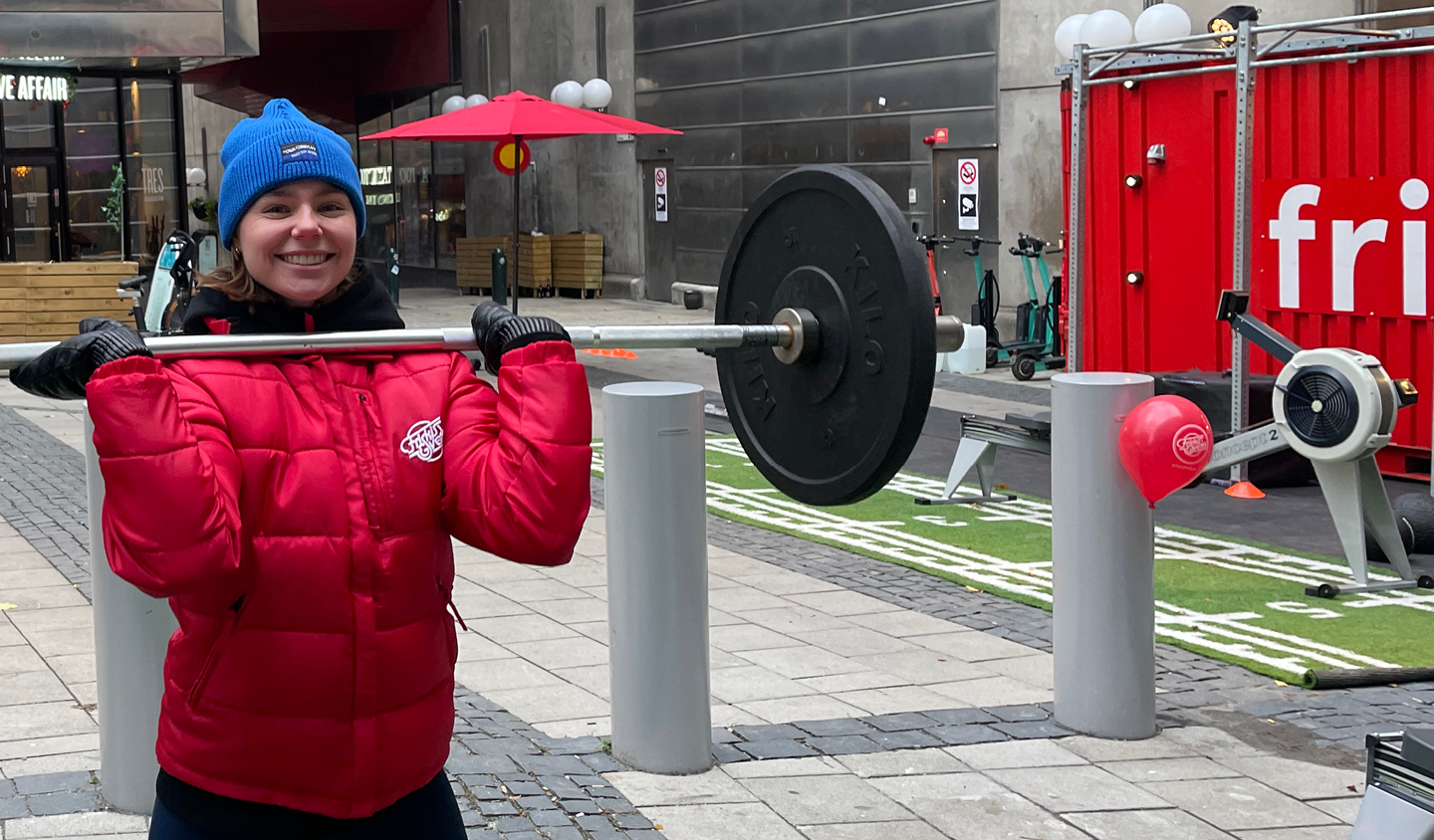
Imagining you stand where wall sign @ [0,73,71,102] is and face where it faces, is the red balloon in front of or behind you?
in front

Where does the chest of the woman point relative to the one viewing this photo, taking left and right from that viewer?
facing the viewer

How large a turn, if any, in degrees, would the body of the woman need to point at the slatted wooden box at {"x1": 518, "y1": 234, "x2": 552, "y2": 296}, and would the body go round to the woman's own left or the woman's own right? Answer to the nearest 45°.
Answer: approximately 180°

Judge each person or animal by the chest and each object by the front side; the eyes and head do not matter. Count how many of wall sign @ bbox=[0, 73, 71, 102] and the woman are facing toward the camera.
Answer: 2

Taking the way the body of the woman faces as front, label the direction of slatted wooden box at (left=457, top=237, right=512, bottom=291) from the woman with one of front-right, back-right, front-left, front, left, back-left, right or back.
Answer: back

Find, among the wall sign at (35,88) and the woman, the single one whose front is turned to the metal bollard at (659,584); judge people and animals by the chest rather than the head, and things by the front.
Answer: the wall sign

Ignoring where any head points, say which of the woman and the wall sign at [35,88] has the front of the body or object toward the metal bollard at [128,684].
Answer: the wall sign

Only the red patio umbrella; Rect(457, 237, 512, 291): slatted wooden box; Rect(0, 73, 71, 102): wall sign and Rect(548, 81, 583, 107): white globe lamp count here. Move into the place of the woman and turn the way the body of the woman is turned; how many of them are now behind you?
4

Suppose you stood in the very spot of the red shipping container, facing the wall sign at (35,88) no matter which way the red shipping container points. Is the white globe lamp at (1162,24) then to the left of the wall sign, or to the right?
right

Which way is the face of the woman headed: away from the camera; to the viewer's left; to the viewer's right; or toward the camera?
toward the camera

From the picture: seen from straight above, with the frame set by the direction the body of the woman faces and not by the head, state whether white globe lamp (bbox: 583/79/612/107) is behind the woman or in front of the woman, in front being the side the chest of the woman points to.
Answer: behind

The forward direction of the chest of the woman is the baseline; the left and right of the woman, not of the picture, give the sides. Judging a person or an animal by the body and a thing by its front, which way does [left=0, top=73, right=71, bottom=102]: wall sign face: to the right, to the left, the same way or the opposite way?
the same way

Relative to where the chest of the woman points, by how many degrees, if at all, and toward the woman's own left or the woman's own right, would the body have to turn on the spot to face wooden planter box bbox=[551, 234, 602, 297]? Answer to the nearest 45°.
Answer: approximately 180°

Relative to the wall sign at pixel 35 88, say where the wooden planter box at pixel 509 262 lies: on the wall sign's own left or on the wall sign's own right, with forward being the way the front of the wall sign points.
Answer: on the wall sign's own left

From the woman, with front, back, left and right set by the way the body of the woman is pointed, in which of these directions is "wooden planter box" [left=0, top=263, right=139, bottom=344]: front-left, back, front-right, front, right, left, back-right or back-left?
back

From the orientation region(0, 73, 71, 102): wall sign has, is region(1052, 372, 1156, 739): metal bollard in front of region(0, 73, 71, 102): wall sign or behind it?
in front
